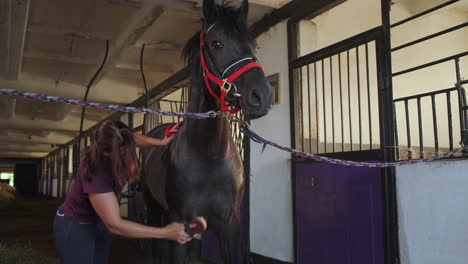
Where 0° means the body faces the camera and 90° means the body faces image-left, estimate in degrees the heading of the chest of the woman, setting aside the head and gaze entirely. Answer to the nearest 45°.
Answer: approximately 270°

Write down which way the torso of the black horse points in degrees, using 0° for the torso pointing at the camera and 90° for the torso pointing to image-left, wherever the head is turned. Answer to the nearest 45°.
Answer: approximately 315°

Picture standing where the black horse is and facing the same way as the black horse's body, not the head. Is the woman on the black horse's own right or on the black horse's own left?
on the black horse's own right
